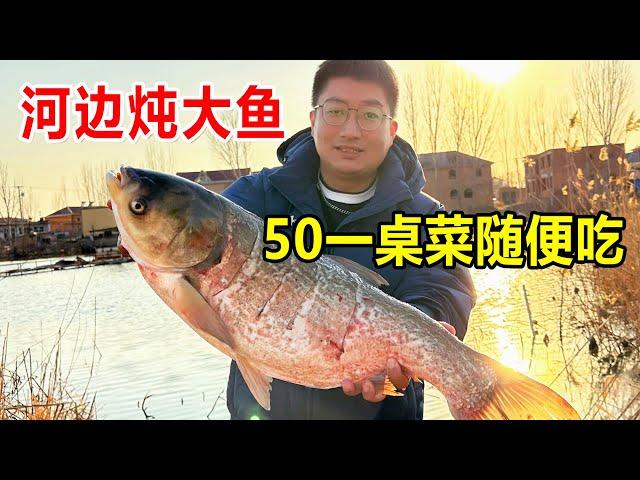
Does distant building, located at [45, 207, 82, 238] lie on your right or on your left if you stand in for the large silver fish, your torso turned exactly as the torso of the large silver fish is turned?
on your right

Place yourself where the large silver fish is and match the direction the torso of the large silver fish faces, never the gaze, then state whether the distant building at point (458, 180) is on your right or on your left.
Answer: on your right

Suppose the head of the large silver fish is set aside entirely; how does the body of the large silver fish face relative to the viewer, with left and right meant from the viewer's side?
facing to the left of the viewer

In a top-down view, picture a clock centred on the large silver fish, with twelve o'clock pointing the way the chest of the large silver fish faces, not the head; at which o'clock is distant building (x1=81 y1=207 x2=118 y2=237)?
The distant building is roughly at 2 o'clock from the large silver fish.
